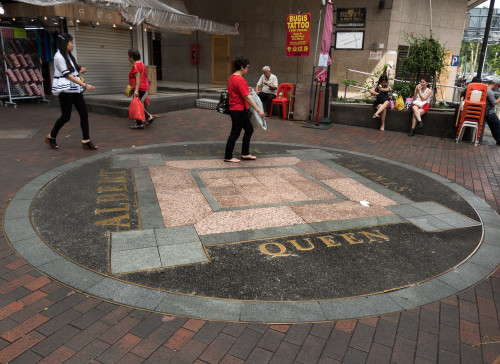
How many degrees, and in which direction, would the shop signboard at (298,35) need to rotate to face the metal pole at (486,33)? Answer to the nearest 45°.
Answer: approximately 90° to its left

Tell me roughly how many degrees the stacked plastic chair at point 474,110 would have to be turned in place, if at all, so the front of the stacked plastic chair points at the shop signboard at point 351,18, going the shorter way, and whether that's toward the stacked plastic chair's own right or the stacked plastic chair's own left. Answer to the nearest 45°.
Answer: approximately 90° to the stacked plastic chair's own right

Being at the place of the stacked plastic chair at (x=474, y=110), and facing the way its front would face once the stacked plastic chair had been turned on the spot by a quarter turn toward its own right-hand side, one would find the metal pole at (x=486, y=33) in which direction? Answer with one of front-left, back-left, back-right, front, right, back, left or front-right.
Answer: front-right

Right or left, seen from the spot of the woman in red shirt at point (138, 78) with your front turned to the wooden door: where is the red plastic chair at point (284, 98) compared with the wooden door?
right

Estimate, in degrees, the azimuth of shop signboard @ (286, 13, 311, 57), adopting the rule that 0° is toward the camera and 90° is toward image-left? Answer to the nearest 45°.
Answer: approximately 0°

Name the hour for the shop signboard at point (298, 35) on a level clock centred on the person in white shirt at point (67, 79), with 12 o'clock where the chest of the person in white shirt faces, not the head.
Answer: The shop signboard is roughly at 11 o'clock from the person in white shirt.

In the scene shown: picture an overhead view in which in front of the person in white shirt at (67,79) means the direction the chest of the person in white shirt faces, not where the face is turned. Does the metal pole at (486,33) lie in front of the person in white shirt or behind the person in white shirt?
in front

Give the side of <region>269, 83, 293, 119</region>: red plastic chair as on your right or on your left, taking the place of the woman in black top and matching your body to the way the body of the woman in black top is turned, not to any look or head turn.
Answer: on your right

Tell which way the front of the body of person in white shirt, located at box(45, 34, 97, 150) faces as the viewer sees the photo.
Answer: to the viewer's right

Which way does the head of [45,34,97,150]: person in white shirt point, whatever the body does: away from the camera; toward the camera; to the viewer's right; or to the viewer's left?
to the viewer's right

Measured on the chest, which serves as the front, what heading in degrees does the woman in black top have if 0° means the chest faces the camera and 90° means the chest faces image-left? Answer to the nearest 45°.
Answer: approximately 0°
